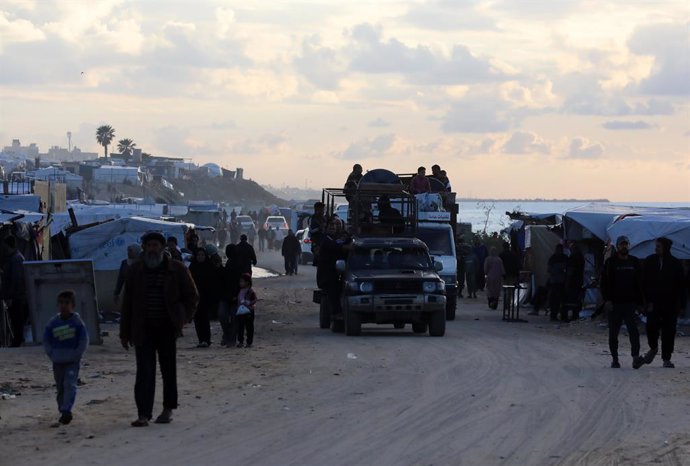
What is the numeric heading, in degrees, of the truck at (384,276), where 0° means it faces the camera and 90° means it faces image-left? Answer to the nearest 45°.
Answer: approximately 0°

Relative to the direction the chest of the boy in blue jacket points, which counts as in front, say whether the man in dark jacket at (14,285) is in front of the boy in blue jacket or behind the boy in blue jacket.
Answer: behind

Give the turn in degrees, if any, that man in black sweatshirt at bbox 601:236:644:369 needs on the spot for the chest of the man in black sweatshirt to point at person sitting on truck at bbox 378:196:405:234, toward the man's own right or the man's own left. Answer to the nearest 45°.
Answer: approximately 135° to the man's own right

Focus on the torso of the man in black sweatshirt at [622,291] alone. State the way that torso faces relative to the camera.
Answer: toward the camera

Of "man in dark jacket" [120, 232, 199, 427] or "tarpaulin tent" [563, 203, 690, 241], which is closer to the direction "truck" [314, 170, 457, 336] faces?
the man in dark jacket

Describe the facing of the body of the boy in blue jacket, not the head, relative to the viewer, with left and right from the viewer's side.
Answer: facing the viewer

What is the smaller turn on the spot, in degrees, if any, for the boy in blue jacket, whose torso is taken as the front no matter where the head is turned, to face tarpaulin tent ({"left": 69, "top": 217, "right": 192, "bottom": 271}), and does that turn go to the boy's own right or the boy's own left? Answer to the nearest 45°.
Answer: approximately 180°
